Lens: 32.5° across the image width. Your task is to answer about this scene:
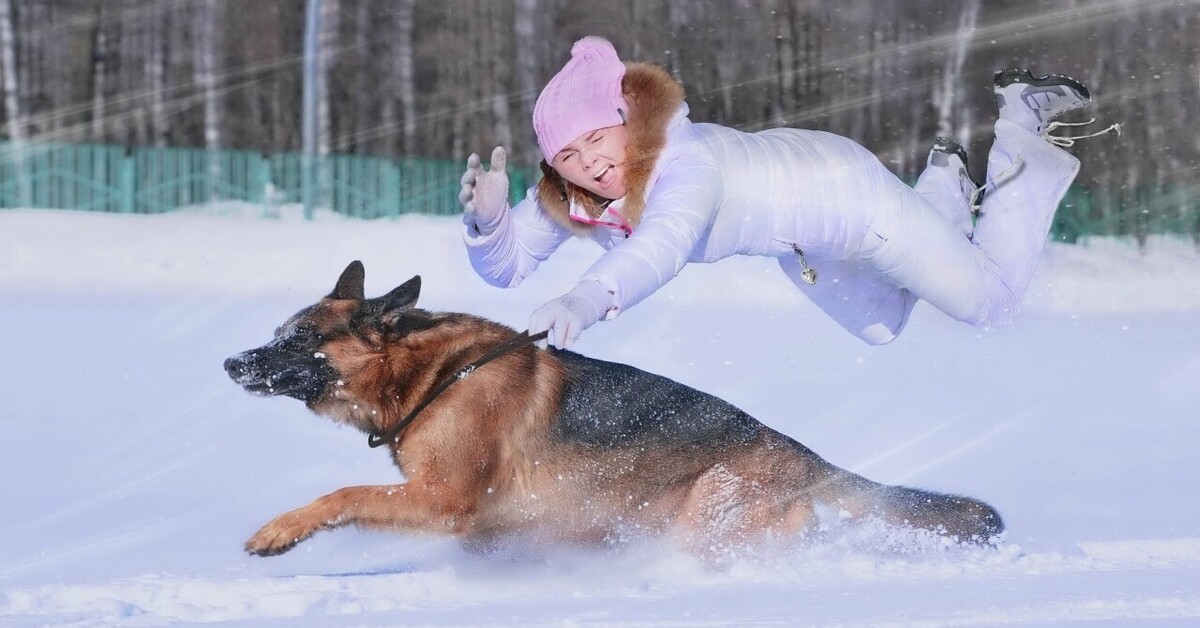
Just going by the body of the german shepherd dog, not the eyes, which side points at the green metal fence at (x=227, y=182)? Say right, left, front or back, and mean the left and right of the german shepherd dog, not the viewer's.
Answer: right

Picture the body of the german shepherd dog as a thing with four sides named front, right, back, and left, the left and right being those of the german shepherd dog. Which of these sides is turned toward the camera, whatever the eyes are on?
left
